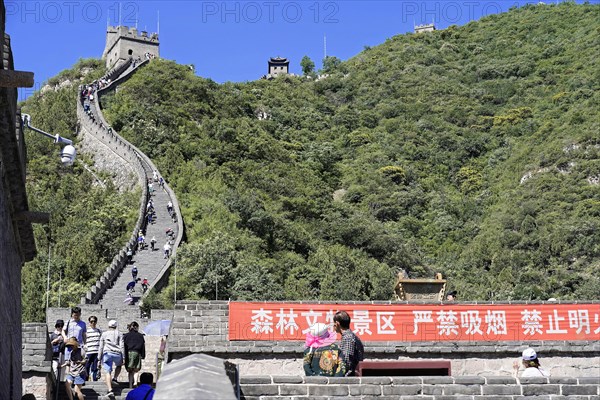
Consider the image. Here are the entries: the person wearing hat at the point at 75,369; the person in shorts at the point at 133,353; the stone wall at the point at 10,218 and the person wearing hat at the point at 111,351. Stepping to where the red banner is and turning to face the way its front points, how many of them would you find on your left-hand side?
0

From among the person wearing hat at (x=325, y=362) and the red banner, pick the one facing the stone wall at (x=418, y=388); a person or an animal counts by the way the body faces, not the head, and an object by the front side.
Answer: the red banner

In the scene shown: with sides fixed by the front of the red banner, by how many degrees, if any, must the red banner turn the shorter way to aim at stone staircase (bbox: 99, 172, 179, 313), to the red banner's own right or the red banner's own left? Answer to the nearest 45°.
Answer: approximately 135° to the red banner's own right

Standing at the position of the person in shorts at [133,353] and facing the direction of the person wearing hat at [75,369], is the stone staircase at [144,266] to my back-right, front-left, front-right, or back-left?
back-right

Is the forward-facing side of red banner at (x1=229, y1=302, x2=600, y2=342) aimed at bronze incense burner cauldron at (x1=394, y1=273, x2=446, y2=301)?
no

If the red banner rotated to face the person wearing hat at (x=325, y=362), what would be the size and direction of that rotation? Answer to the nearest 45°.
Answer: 0° — it already faces them

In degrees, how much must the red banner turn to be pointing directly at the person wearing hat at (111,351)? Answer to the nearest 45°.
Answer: approximately 90° to its right

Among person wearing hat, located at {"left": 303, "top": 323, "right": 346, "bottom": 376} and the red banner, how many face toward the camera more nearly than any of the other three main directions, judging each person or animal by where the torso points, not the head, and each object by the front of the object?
1

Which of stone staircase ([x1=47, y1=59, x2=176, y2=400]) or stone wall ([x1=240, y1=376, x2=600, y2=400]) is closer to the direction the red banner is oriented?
the stone wall

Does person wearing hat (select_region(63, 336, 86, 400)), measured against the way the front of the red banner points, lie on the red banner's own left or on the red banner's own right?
on the red banner's own right

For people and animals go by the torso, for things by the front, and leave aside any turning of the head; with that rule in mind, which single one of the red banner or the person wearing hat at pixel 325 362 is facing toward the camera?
the red banner

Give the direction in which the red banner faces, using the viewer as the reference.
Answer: facing the viewer

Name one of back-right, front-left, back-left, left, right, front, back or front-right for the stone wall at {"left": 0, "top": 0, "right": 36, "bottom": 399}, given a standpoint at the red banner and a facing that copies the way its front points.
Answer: front-right

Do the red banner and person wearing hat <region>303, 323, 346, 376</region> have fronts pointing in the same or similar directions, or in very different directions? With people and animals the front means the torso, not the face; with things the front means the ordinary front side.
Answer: very different directions

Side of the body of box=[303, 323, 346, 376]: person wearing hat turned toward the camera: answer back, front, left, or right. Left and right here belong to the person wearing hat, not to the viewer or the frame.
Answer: back
